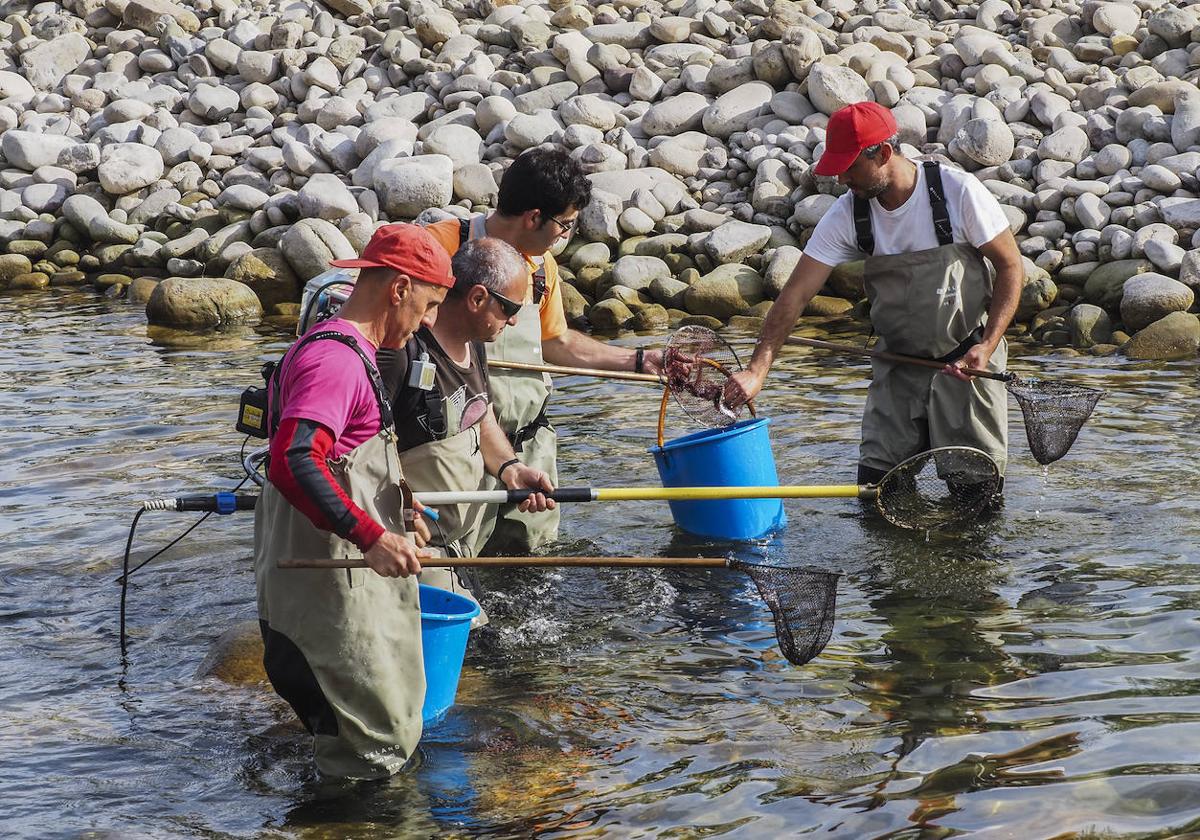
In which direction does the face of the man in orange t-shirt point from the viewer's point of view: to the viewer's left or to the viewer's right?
to the viewer's right

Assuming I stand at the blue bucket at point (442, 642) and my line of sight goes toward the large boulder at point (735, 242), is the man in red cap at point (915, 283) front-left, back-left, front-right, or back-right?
front-right

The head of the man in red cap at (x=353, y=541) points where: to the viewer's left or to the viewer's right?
to the viewer's right

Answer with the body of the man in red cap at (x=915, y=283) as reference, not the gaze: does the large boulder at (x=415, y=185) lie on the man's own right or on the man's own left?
on the man's own right

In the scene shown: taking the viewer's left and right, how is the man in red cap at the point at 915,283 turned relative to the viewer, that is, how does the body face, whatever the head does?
facing the viewer and to the left of the viewer

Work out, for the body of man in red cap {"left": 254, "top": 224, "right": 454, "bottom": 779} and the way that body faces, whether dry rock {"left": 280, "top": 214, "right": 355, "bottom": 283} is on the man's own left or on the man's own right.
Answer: on the man's own left

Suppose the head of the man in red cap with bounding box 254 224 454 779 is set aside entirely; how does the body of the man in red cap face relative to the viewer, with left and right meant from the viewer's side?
facing to the right of the viewer

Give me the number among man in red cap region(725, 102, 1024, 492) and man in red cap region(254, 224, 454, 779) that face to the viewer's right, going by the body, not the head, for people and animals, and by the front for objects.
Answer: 1

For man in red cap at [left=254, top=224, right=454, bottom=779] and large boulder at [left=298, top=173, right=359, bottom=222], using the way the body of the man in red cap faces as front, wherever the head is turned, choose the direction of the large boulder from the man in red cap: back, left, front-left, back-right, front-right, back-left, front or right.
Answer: left

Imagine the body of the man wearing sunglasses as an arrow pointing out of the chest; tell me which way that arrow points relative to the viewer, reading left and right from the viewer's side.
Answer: facing the viewer and to the right of the viewer

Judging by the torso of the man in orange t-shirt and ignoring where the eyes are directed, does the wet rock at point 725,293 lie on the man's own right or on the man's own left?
on the man's own left
